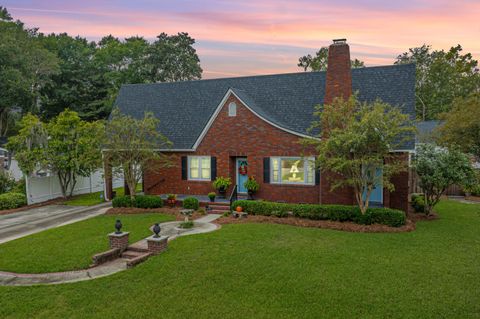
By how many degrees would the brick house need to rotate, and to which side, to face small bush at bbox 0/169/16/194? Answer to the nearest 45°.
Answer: approximately 90° to its right

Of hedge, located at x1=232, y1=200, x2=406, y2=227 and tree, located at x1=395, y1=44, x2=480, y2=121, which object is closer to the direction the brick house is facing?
the hedge

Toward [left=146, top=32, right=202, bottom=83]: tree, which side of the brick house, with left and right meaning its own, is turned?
back

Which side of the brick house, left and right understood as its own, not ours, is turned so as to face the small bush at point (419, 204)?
left

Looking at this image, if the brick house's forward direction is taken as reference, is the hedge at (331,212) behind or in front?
in front

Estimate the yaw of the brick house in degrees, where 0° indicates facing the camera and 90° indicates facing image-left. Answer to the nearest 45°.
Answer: approximately 0°

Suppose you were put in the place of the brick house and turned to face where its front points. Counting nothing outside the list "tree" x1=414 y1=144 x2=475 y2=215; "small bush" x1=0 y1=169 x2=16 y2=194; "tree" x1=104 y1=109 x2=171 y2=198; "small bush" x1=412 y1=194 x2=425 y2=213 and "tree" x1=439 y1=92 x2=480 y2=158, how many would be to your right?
2

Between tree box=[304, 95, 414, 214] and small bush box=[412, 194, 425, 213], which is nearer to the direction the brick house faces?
the tree

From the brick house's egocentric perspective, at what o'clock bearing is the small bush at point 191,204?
The small bush is roughly at 2 o'clock from the brick house.

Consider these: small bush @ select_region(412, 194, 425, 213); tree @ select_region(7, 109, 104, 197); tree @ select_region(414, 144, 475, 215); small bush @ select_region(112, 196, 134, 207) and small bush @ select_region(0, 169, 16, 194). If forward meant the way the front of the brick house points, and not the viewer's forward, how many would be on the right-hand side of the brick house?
3

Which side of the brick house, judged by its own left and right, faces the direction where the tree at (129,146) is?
right

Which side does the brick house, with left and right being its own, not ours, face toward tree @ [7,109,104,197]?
right

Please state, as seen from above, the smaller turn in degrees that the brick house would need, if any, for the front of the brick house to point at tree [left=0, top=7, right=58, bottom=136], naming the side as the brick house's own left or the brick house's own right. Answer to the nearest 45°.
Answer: approximately 135° to the brick house's own right
